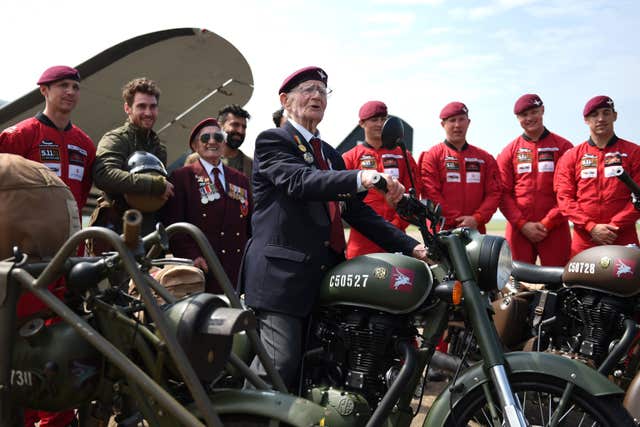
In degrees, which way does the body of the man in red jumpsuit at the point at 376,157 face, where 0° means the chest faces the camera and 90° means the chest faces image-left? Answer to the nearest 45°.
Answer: approximately 0°

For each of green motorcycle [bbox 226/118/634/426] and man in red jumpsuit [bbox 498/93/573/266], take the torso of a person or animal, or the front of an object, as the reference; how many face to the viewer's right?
1

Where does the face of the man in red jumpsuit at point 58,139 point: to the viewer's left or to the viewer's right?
to the viewer's right

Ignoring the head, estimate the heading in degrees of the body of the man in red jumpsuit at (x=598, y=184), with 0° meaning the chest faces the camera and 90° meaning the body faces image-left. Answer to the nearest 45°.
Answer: approximately 0°

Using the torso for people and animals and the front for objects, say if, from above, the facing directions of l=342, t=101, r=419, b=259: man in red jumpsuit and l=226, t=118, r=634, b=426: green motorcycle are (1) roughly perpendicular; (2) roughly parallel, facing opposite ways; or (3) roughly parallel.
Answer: roughly perpendicular

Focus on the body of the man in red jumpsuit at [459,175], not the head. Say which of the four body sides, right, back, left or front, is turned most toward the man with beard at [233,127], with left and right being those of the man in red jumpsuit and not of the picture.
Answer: right

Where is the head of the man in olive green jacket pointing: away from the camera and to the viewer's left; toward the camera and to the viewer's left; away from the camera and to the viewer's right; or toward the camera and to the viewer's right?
toward the camera and to the viewer's right

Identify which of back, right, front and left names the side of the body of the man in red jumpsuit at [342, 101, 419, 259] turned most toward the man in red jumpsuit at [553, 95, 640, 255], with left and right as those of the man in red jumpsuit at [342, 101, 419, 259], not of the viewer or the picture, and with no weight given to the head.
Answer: left
